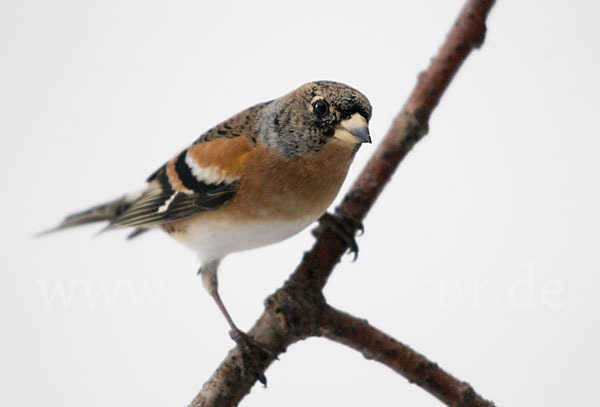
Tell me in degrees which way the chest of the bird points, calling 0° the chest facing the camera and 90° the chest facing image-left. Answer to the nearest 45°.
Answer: approximately 315°
